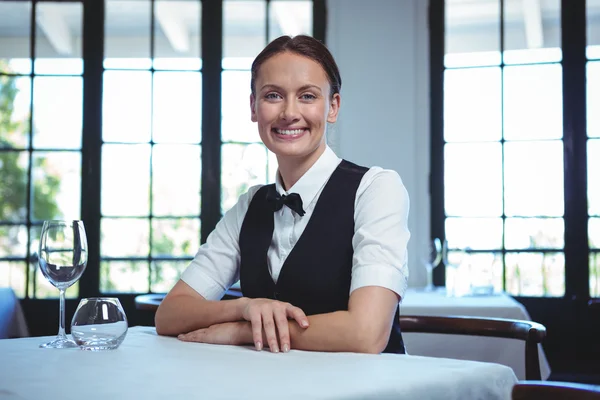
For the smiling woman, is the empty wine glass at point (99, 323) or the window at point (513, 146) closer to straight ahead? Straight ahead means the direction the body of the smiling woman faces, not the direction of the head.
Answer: the empty wine glass

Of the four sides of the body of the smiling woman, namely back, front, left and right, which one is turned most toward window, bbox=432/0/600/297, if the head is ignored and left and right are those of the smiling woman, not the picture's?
back

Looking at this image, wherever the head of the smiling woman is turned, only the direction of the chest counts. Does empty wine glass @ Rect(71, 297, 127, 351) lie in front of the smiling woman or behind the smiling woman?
in front

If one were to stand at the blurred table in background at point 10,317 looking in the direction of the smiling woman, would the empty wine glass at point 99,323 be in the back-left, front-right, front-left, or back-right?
front-right

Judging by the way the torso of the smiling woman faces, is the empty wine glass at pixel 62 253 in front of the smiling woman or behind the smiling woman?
in front

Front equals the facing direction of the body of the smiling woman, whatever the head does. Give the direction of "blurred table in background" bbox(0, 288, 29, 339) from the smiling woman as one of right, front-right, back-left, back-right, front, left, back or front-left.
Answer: right

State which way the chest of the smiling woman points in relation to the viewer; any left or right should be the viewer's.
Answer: facing the viewer and to the left of the viewer

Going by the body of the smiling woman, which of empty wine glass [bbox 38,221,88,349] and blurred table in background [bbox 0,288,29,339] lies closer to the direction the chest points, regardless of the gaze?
the empty wine glass
